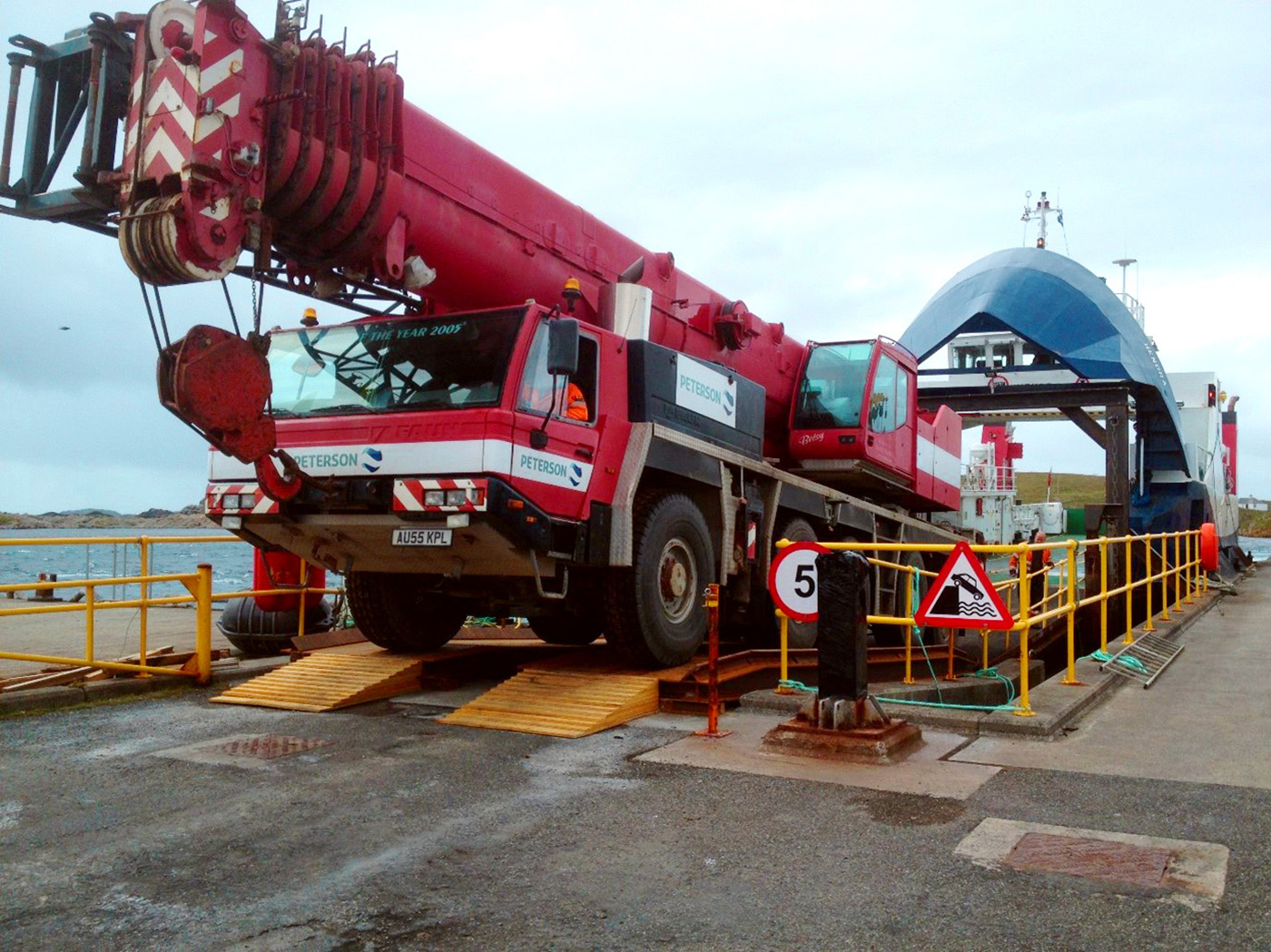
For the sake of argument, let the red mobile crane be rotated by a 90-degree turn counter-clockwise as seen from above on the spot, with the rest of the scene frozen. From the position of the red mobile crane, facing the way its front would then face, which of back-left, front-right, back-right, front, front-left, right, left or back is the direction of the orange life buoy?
left

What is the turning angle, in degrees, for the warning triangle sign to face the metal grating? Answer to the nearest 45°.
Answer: approximately 135° to its left

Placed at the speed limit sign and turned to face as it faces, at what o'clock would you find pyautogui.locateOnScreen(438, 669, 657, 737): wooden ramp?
The wooden ramp is roughly at 3 o'clock from the speed limit sign.

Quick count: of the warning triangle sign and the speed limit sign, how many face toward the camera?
2

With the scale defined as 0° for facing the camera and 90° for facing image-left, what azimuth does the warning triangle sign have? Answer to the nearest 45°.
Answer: approximately 0°

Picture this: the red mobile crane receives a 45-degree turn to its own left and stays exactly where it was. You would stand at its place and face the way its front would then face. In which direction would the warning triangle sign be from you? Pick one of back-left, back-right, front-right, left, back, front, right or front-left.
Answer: left

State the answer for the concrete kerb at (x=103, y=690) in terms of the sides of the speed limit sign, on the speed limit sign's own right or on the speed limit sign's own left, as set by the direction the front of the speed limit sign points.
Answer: on the speed limit sign's own right

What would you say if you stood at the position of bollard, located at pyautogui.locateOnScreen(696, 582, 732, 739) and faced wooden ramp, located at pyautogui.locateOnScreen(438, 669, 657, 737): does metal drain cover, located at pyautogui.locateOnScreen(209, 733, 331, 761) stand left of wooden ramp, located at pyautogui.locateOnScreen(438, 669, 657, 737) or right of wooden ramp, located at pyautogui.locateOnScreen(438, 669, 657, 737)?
left

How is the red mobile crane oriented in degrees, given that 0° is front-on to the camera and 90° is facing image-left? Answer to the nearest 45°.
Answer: approximately 45°
